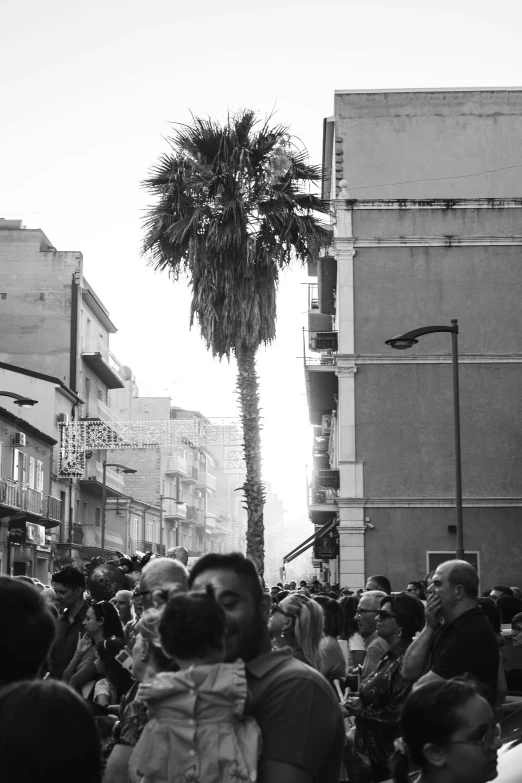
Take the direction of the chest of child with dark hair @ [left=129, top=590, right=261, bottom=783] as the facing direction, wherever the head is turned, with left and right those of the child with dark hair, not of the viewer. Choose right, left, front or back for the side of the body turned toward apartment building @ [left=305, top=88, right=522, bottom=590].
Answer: front

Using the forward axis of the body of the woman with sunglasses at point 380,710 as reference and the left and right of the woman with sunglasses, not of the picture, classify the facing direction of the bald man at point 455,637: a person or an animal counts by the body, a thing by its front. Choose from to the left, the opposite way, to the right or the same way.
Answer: the same way

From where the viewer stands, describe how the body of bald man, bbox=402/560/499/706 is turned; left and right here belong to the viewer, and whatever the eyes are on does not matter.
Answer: facing to the left of the viewer

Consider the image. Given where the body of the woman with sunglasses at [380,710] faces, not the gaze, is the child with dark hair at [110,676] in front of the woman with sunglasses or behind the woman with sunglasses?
in front

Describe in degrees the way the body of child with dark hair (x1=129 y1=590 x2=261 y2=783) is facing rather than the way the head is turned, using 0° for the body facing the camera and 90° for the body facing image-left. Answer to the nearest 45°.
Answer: approximately 180°

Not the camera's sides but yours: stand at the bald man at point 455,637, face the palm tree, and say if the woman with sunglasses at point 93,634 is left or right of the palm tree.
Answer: left

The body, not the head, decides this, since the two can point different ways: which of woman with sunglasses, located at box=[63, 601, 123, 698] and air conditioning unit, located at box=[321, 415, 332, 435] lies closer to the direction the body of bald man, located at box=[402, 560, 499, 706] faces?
the woman with sunglasses

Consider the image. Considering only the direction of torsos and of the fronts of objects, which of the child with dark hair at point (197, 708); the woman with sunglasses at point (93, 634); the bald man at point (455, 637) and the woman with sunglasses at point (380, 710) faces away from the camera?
the child with dark hair

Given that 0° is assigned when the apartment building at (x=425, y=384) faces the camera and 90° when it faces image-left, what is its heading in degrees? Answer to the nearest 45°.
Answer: approximately 90°
